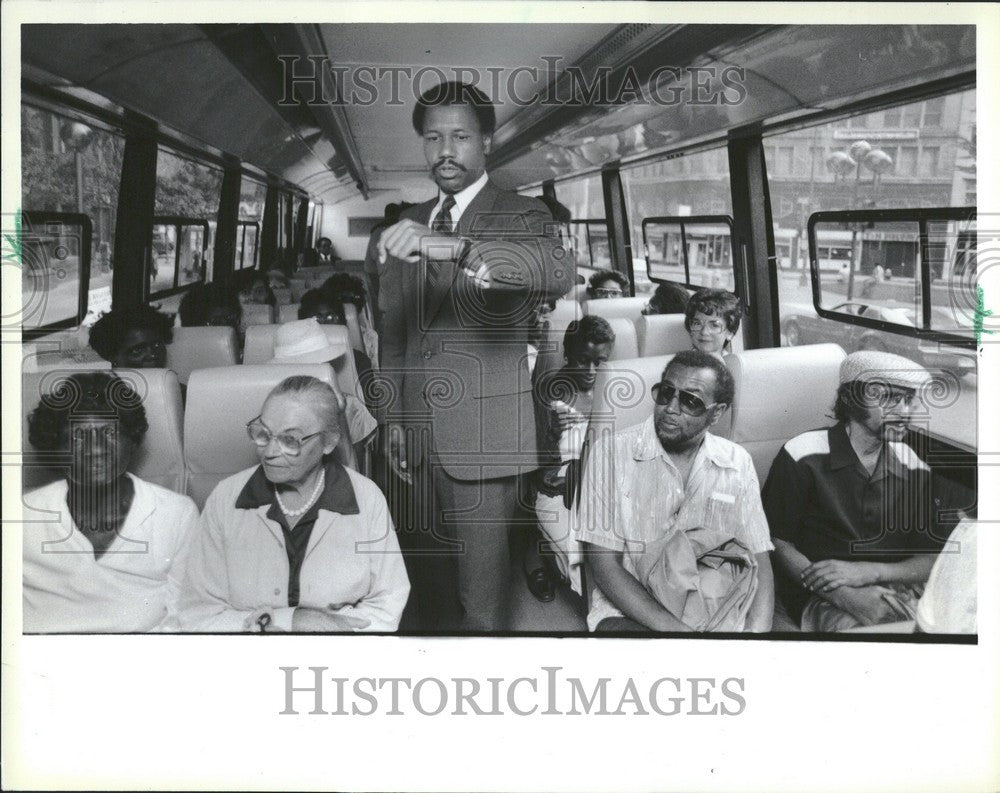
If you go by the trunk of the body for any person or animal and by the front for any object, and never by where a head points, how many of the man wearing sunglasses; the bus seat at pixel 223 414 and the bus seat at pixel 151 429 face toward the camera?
3

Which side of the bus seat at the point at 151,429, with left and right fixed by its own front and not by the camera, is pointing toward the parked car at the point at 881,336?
left

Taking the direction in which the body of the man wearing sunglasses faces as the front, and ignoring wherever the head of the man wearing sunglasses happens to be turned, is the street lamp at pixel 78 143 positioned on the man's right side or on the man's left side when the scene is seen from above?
on the man's right side

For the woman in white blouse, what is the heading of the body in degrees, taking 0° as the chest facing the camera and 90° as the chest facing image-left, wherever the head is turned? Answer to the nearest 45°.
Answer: approximately 0°

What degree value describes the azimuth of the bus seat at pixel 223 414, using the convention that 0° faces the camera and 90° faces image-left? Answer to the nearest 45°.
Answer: approximately 0°

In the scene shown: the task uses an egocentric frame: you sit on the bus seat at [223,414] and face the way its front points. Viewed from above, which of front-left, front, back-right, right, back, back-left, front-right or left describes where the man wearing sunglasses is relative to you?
left

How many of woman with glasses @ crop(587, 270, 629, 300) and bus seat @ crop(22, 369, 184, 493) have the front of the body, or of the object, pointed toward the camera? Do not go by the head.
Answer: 2
